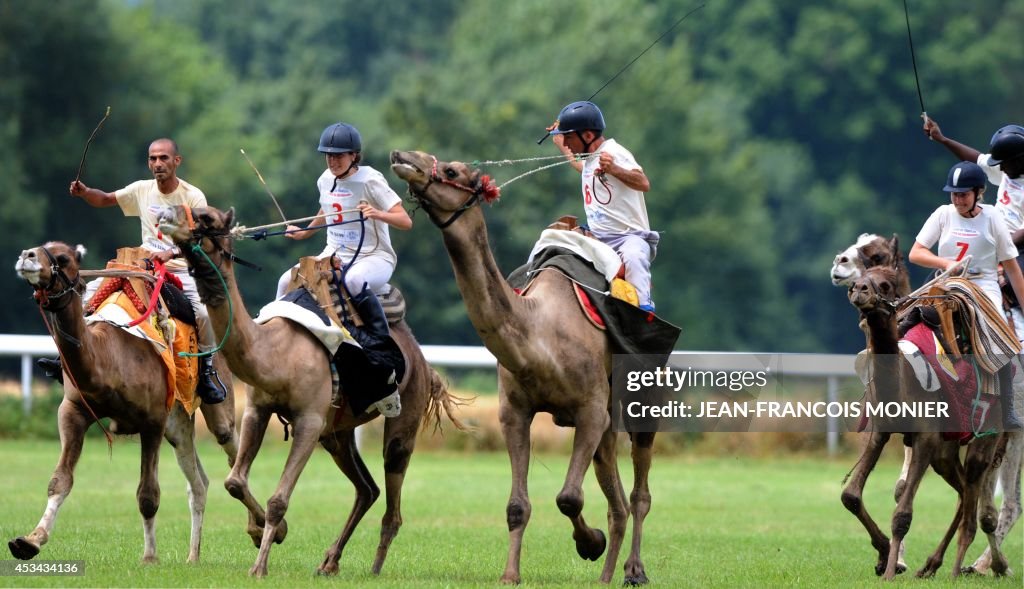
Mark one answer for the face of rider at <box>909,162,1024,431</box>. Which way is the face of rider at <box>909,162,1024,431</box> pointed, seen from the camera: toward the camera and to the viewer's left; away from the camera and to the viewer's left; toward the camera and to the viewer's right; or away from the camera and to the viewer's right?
toward the camera and to the viewer's left

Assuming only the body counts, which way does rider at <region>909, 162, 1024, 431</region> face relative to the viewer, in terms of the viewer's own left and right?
facing the viewer and to the left of the viewer

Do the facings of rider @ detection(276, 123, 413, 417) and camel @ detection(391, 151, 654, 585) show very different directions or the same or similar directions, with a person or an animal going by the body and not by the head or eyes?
same or similar directions

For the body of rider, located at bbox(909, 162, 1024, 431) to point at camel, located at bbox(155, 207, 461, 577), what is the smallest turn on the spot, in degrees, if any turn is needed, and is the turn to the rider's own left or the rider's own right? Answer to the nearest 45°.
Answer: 0° — they already face it

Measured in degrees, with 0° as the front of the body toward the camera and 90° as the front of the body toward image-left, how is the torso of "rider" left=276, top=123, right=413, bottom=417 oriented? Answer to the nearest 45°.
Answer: approximately 45°

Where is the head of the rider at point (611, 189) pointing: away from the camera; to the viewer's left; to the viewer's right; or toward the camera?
to the viewer's left

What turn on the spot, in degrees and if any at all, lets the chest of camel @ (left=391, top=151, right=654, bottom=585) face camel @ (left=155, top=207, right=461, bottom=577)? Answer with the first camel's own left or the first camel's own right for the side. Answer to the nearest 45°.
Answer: approximately 45° to the first camel's own right

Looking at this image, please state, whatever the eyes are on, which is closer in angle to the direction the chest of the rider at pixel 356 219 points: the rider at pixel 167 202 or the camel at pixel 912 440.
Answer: the rider

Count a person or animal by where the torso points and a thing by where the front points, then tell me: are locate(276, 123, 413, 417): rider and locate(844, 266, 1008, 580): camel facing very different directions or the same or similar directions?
same or similar directions

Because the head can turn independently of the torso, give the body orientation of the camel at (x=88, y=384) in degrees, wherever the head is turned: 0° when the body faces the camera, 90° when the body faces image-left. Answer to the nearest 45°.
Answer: approximately 45°

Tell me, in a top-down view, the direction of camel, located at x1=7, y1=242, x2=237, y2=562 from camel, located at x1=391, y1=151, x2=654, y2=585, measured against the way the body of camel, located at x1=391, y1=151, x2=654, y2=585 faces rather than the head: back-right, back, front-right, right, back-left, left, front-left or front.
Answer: front-right
